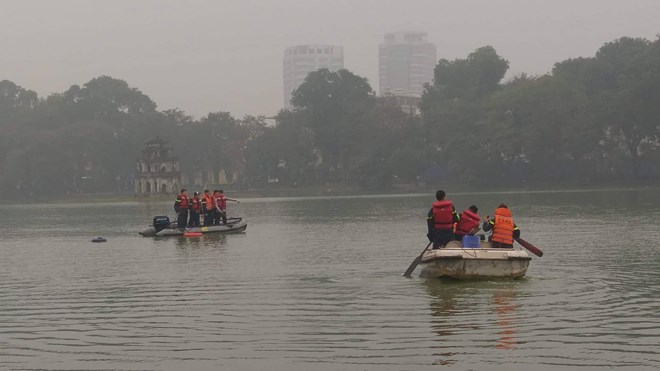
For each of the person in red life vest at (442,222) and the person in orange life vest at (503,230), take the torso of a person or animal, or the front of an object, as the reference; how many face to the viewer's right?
0

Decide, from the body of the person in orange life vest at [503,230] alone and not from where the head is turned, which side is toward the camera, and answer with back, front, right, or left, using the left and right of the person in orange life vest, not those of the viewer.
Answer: back

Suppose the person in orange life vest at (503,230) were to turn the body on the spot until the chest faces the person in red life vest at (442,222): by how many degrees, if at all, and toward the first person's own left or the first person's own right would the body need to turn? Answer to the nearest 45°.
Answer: approximately 90° to the first person's own left

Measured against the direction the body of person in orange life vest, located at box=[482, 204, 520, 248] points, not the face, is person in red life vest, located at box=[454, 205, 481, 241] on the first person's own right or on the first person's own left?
on the first person's own left

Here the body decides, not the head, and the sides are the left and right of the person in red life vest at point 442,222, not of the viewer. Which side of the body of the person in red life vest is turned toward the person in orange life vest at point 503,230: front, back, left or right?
right

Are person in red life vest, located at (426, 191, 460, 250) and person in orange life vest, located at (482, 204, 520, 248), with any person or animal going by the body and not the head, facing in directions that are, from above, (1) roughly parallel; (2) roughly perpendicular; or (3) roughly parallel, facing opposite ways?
roughly parallel

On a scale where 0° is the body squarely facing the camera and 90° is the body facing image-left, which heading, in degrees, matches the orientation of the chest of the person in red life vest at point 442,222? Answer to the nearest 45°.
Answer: approximately 180°
